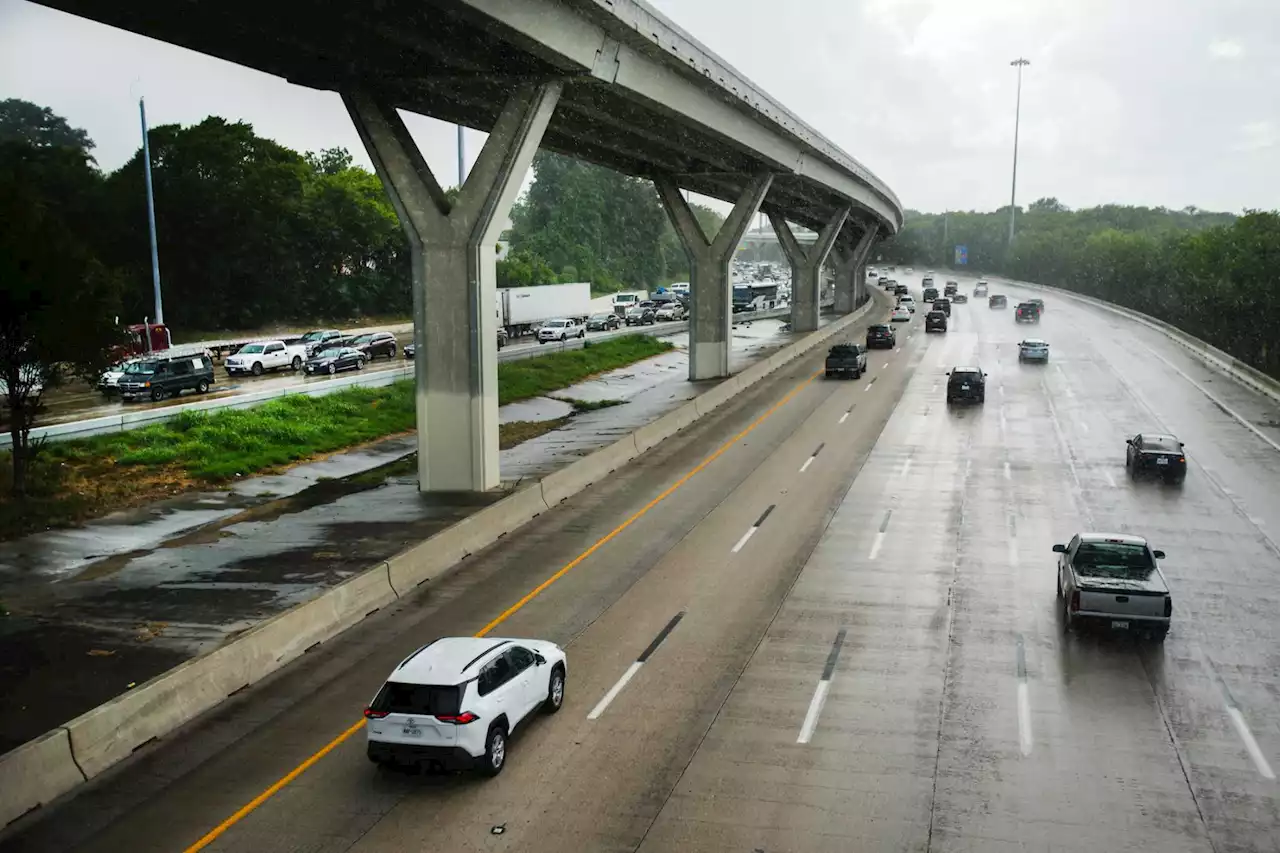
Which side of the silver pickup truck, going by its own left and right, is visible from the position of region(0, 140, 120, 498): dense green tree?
left

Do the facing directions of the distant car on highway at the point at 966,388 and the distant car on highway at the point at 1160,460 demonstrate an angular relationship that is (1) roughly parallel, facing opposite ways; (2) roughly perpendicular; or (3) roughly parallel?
roughly parallel

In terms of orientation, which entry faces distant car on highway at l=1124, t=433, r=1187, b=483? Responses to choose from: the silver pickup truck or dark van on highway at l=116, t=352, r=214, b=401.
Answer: the silver pickup truck

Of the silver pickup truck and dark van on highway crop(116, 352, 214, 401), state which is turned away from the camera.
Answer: the silver pickup truck

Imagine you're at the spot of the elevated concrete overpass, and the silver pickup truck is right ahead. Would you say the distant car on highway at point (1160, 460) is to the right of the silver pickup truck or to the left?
left

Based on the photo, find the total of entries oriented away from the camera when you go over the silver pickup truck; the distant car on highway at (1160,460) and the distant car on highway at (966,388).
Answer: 3

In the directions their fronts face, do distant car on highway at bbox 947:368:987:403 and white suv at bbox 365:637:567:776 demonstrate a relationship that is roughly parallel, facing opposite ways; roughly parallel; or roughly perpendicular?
roughly parallel

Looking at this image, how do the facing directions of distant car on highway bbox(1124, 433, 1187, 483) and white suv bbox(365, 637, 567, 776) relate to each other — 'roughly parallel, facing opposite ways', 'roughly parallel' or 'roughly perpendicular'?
roughly parallel

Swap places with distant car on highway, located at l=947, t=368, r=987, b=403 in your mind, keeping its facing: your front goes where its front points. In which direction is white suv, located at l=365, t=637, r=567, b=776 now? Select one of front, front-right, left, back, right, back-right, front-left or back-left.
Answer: back

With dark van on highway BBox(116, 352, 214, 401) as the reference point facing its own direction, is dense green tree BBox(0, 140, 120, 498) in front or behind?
in front

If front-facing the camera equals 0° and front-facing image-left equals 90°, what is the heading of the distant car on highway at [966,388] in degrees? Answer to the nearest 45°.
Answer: approximately 180°

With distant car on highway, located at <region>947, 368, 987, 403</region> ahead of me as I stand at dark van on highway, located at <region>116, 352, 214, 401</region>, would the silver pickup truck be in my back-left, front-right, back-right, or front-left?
front-right

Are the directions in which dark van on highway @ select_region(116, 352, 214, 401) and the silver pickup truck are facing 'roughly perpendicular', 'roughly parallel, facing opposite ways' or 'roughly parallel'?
roughly parallel, facing opposite ways

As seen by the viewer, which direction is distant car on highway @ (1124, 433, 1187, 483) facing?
away from the camera
